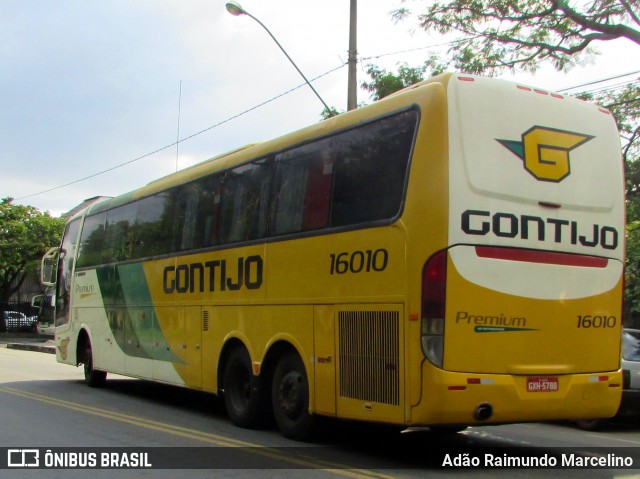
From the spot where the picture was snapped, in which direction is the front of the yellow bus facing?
facing away from the viewer and to the left of the viewer

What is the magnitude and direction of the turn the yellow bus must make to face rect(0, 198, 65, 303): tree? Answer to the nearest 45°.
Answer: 0° — it already faces it

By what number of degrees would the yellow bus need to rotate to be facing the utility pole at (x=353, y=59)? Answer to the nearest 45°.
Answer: approximately 45° to its right

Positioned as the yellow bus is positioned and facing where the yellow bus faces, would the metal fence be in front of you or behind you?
in front

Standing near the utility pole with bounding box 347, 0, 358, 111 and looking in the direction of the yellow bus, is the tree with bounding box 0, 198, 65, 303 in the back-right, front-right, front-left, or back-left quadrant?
back-right
